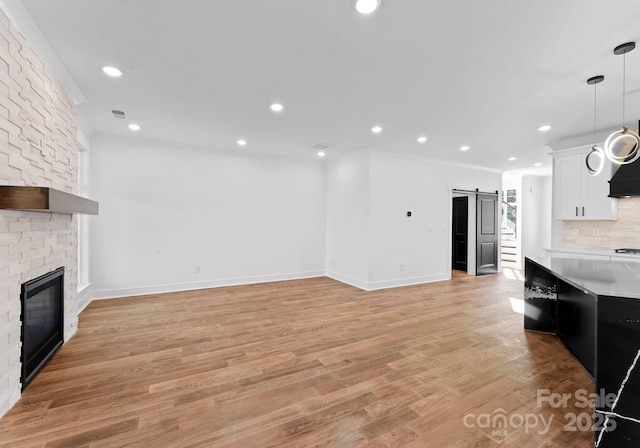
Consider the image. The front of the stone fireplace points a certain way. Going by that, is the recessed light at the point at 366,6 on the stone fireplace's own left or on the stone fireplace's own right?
on the stone fireplace's own right

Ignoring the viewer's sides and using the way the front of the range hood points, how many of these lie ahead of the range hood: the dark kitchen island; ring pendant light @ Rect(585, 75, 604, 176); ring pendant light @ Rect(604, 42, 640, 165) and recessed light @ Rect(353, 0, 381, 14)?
4

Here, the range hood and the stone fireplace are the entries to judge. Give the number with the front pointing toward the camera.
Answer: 1

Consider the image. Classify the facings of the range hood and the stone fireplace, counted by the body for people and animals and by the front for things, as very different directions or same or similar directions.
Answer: very different directions

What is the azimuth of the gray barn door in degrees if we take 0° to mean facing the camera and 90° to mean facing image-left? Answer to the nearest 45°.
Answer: approximately 315°

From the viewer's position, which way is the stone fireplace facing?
facing to the right of the viewer

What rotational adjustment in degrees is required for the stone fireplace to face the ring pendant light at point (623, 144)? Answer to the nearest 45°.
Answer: approximately 45° to its right

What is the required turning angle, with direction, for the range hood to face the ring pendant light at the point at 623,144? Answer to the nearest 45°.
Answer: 0° — it already faces it
